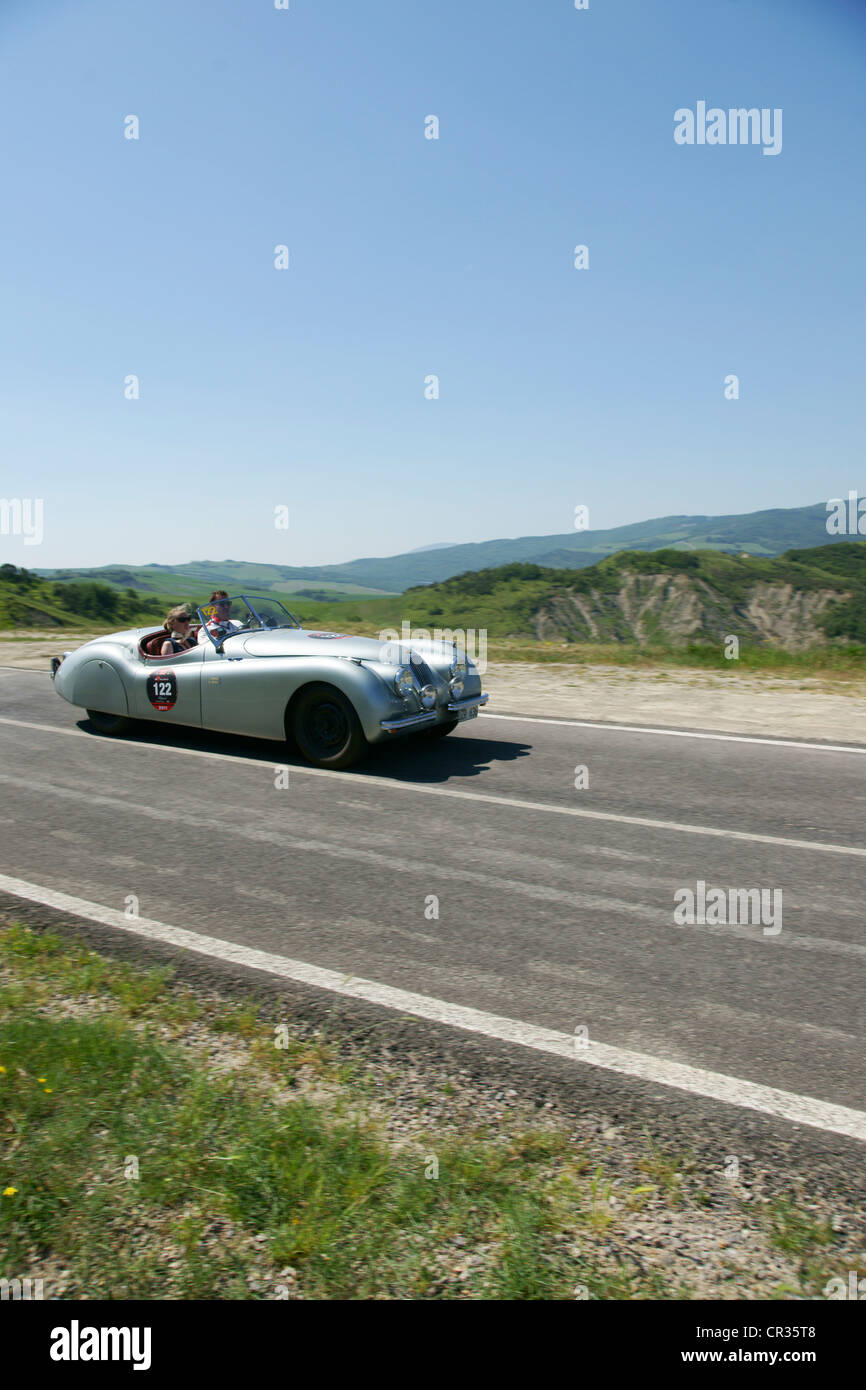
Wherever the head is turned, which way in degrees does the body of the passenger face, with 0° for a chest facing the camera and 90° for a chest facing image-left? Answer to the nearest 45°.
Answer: approximately 315°

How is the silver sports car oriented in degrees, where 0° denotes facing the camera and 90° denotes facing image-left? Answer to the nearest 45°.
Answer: approximately 315°

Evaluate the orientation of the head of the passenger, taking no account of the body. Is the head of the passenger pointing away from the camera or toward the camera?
toward the camera
